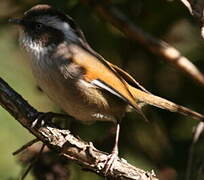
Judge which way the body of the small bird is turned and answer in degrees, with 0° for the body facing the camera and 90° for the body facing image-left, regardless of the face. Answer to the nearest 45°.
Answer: approximately 90°
